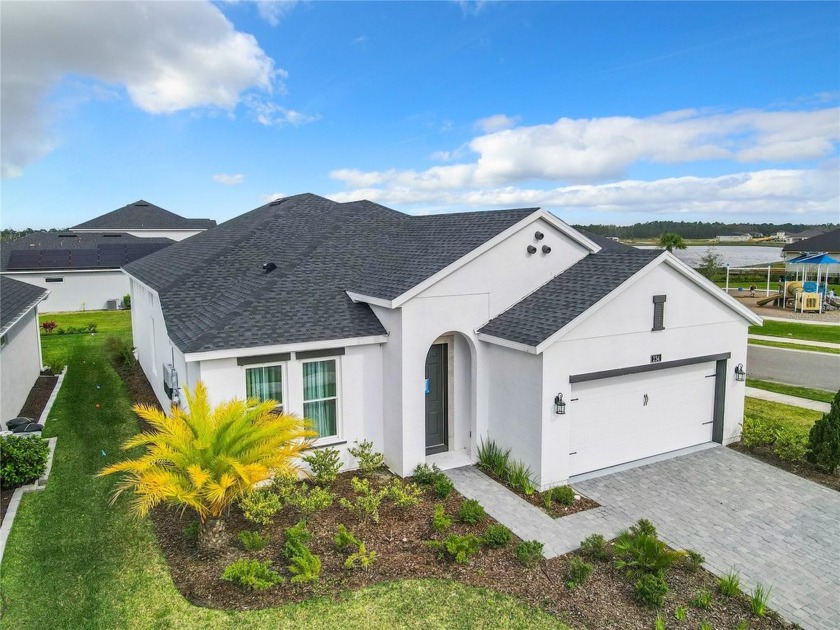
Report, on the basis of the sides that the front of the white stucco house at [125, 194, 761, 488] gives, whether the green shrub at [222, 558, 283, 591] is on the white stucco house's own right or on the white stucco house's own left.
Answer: on the white stucco house's own right

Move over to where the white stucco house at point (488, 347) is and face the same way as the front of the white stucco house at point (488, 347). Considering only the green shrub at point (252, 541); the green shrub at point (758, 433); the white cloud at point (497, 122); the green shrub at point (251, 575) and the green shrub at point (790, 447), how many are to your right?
2

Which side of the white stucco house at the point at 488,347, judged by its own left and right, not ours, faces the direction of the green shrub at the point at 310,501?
right

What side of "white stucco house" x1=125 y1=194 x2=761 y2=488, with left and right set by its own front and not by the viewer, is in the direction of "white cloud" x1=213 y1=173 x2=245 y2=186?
back

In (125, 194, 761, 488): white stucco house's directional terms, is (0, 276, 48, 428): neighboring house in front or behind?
behind

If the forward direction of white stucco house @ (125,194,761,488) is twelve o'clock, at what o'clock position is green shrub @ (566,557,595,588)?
The green shrub is roughly at 1 o'clock from the white stucco house.

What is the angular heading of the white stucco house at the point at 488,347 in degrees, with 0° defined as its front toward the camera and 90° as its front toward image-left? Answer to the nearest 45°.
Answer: approximately 315°

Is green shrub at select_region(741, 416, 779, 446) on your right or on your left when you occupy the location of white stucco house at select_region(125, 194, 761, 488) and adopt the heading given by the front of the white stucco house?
on your left

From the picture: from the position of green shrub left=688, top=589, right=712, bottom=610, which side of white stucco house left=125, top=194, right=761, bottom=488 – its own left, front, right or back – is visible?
front

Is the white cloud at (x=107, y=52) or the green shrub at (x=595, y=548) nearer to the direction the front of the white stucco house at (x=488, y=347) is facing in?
the green shrub
